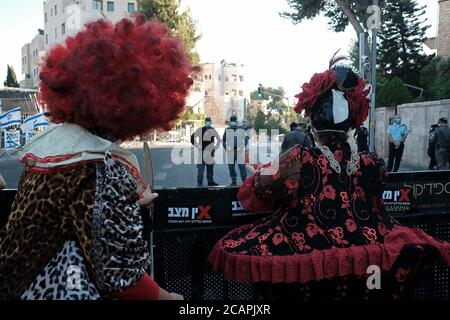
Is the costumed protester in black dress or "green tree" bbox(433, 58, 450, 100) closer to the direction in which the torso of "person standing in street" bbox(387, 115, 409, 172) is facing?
the costumed protester in black dress

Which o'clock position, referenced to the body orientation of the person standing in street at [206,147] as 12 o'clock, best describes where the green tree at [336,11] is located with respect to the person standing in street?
The green tree is roughly at 7 o'clock from the person standing in street.

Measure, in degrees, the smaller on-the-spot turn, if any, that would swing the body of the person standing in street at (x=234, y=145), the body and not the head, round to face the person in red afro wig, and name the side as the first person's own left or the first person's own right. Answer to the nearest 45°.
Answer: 0° — they already face them

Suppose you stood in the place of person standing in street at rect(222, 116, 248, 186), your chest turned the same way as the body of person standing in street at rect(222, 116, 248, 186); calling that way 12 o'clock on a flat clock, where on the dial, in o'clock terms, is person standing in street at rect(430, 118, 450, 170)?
person standing in street at rect(430, 118, 450, 170) is roughly at 9 o'clock from person standing in street at rect(222, 116, 248, 186).

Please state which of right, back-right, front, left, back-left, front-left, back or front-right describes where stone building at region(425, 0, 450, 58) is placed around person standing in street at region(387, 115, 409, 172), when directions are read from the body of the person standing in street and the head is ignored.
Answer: back

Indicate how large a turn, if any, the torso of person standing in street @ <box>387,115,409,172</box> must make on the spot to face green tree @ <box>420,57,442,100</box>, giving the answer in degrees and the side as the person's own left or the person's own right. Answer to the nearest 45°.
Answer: approximately 180°

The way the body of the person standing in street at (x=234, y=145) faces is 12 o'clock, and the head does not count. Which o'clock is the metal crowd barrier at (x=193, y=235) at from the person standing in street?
The metal crowd barrier is roughly at 12 o'clock from the person standing in street.

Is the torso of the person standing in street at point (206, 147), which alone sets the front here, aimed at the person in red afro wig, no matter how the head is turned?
yes

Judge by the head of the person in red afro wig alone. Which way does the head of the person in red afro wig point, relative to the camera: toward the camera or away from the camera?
away from the camera

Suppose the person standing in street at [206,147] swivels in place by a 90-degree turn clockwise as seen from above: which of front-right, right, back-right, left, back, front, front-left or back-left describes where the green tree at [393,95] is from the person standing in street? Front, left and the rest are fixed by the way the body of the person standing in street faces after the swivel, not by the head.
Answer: back-right

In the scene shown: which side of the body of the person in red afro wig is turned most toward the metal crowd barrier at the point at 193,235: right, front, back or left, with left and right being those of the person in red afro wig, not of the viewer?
front

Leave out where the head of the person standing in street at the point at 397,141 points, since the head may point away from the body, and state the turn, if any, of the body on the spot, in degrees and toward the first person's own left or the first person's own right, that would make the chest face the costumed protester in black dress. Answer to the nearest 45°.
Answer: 0° — they already face them

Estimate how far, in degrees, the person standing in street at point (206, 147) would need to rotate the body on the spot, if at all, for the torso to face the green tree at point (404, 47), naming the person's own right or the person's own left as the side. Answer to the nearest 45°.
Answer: approximately 135° to the person's own left

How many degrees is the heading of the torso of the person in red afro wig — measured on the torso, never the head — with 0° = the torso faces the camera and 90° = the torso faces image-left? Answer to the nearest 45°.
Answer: approximately 225°
